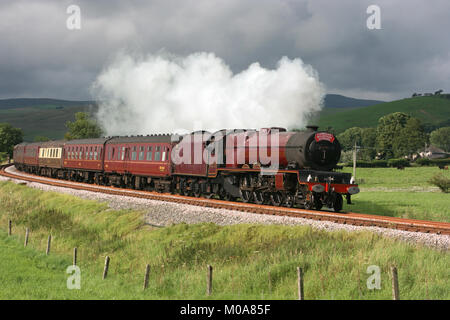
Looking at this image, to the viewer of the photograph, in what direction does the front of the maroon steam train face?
facing the viewer and to the right of the viewer

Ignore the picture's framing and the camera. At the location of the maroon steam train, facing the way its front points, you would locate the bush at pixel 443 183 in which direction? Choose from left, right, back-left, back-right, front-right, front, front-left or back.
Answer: left

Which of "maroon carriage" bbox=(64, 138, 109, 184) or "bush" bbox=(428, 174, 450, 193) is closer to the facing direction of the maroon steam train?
the bush
